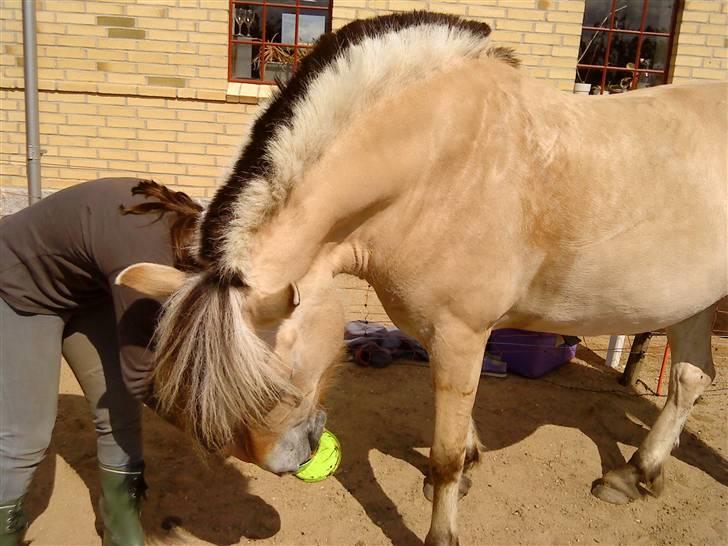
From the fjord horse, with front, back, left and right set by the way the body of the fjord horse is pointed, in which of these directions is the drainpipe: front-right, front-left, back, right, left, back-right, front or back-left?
front-right

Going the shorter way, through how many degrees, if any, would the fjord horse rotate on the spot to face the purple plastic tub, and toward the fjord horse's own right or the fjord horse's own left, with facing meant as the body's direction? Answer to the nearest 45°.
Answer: approximately 90° to the fjord horse's own right

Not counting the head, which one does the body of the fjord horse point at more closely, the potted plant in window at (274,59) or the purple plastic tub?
the potted plant in window

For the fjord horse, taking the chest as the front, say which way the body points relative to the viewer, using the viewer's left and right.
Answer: facing to the left of the viewer

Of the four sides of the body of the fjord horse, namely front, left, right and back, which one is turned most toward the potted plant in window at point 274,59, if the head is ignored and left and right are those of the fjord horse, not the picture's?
right

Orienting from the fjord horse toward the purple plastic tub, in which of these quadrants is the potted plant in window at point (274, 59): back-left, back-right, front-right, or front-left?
front-left

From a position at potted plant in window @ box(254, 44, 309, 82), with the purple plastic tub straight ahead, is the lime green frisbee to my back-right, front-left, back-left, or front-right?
front-right
